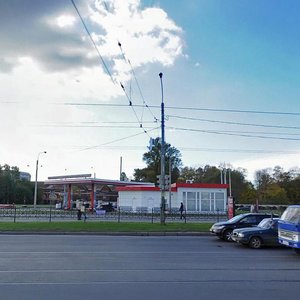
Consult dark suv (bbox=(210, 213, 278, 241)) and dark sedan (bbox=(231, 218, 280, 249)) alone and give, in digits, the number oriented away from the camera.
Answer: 0

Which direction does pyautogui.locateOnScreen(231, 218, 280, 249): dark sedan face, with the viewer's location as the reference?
facing the viewer and to the left of the viewer

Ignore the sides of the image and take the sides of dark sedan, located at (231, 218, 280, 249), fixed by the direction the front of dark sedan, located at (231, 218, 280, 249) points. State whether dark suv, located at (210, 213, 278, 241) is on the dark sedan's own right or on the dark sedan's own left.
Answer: on the dark sedan's own right

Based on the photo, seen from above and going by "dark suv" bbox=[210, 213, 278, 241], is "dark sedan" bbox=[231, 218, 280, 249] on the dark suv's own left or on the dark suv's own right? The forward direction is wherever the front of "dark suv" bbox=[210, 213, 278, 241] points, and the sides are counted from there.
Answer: on the dark suv's own left

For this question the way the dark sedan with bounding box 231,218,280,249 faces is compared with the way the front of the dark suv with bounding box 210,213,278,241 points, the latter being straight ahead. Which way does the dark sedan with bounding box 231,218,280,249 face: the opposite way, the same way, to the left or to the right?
the same way
